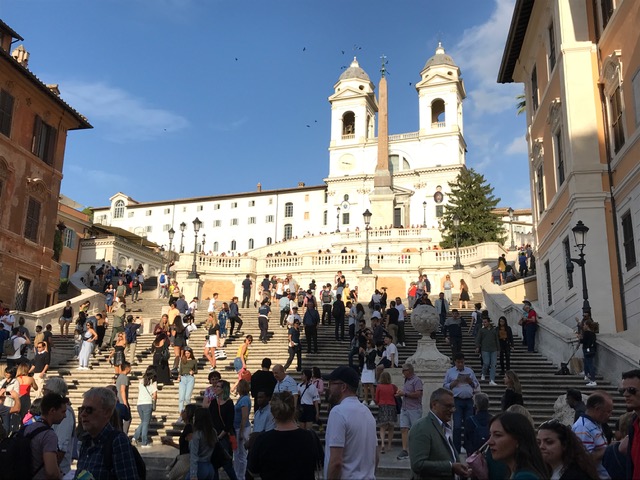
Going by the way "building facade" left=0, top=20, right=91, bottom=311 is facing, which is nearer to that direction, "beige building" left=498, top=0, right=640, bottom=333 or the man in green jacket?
the beige building

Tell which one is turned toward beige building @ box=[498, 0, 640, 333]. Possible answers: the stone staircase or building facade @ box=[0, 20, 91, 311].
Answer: the building facade

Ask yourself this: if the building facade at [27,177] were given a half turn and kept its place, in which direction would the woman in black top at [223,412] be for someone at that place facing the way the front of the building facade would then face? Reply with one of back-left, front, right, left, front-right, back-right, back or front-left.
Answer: back-left

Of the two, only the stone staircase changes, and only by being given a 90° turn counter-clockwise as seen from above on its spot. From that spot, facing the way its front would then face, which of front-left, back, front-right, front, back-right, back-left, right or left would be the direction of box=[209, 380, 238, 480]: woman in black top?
right

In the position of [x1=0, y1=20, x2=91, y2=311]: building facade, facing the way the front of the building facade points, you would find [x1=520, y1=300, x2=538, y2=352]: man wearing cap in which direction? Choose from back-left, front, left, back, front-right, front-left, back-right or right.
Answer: front

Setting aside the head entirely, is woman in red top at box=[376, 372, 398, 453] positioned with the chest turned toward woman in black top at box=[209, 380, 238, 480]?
no

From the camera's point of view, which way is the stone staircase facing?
toward the camera

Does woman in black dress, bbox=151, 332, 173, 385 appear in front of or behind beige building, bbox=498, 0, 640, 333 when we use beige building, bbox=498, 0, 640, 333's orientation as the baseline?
in front

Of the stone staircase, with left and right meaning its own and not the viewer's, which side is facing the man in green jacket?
front

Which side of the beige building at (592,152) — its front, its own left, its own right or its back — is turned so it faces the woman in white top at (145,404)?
front

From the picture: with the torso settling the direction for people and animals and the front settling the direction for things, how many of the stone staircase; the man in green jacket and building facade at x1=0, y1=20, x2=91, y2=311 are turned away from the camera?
0

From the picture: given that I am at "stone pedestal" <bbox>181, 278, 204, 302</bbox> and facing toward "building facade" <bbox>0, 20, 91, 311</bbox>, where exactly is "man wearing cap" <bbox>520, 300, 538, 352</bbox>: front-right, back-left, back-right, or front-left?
back-left

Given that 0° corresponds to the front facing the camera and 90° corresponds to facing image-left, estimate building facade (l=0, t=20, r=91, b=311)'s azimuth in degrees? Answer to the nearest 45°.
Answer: approximately 315°

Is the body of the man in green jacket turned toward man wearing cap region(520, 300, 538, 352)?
no
